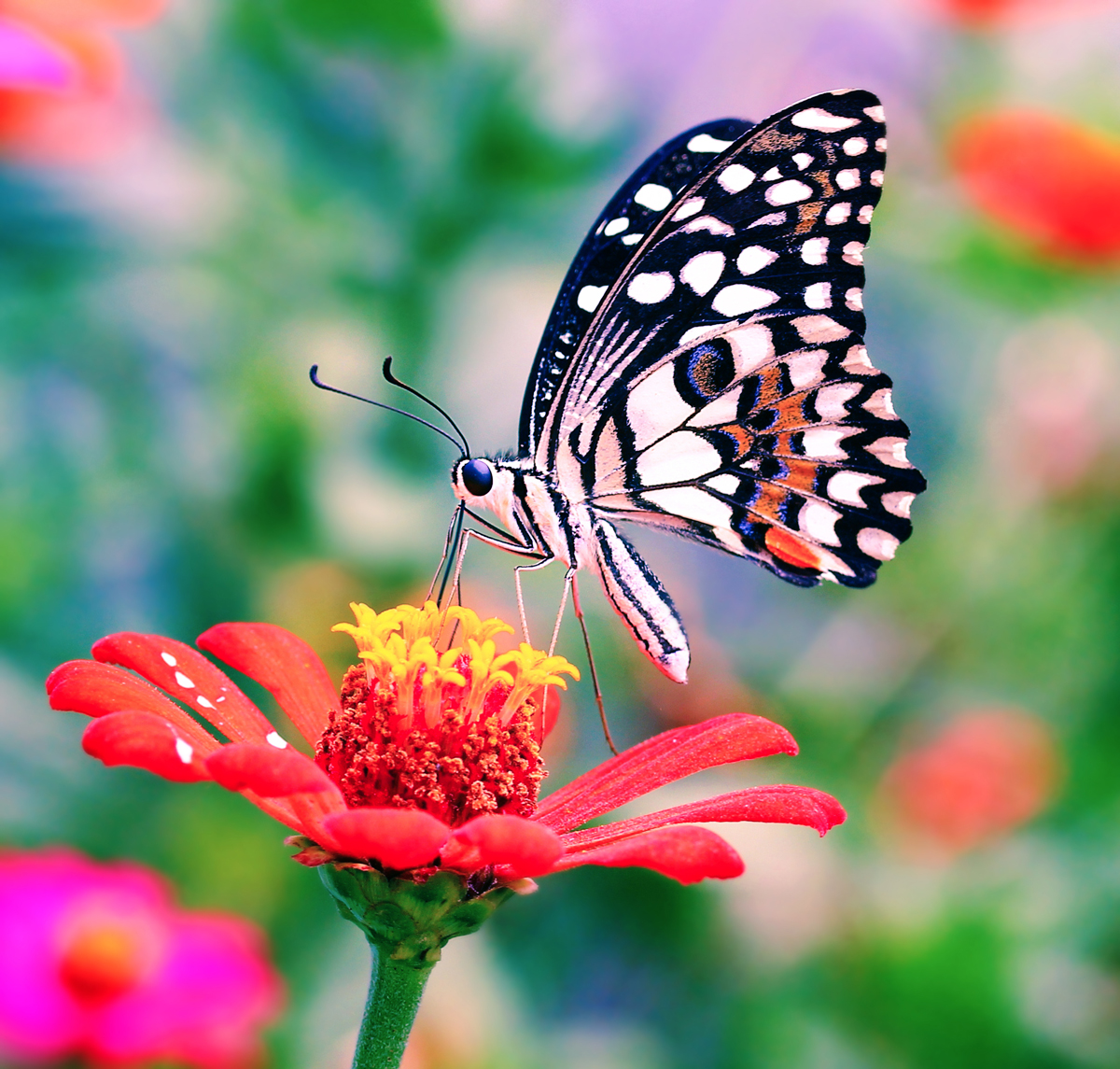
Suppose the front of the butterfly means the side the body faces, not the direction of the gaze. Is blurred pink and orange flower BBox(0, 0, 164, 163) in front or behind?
in front

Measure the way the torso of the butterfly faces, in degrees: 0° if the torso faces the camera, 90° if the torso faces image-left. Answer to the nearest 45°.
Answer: approximately 90°

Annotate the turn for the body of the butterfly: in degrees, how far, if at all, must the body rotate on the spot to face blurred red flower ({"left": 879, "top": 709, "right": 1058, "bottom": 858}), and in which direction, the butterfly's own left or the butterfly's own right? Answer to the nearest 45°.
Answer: approximately 135° to the butterfly's own right
